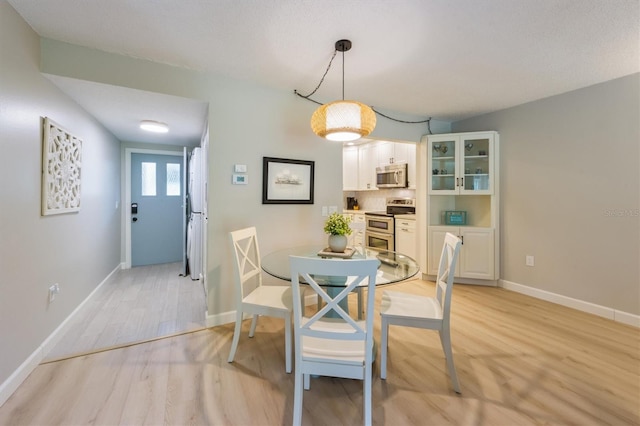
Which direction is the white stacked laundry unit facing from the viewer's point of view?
to the viewer's left

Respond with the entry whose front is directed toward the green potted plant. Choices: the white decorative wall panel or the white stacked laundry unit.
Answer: the white decorative wall panel

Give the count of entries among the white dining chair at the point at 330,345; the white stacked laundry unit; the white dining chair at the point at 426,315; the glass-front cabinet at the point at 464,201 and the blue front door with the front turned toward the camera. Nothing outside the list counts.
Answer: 2

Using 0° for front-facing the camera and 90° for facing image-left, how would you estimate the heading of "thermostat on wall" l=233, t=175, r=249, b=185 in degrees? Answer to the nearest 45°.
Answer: approximately 0°

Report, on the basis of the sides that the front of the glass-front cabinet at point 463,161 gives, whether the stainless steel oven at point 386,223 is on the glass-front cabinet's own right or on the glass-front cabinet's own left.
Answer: on the glass-front cabinet's own right

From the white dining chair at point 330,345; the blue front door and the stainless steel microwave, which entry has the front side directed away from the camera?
the white dining chair

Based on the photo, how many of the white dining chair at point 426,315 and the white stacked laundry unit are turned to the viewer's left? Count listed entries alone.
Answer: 2

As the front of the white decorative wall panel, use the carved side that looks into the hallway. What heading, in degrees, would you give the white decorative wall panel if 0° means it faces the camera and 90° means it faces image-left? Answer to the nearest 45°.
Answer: approximately 315°

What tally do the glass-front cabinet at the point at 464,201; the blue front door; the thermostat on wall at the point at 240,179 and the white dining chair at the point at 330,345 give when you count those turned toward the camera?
3

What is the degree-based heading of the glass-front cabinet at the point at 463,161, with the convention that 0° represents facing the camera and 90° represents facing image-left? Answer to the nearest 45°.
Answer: approximately 0°

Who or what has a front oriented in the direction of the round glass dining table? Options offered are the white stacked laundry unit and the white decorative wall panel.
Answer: the white decorative wall panel

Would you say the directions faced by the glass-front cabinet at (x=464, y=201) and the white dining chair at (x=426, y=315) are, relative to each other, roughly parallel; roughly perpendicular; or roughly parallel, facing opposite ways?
roughly perpendicular

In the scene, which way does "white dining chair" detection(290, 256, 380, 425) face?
away from the camera

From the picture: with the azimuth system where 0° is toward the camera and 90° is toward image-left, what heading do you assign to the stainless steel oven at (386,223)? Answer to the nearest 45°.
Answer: approximately 45°

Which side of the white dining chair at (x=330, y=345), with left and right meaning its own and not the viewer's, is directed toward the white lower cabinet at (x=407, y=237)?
front
